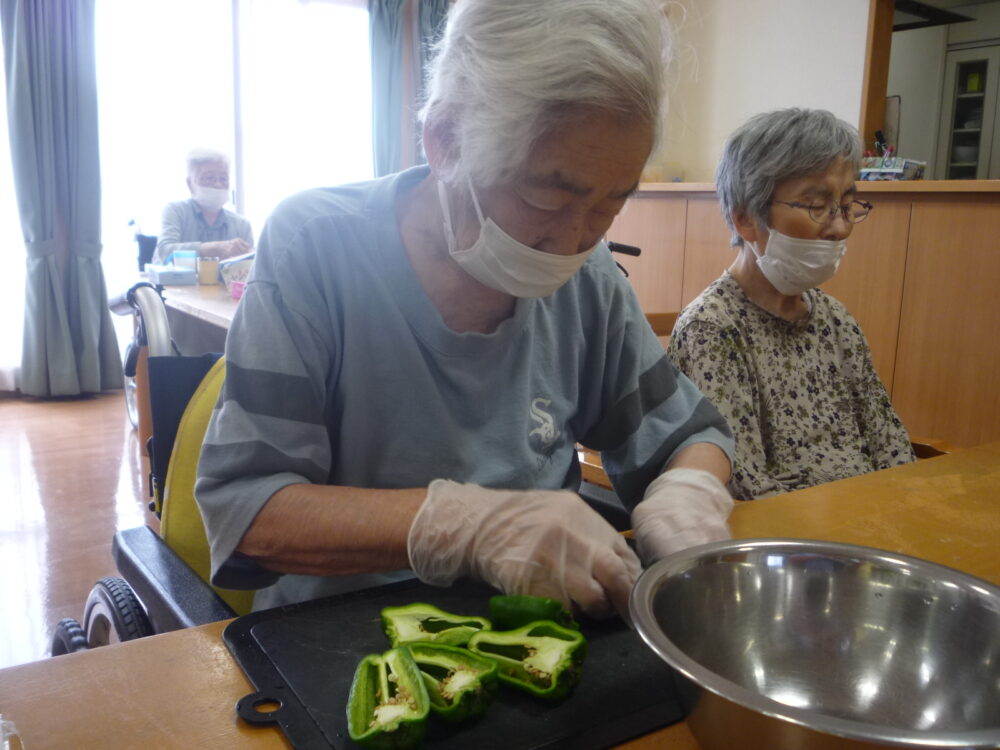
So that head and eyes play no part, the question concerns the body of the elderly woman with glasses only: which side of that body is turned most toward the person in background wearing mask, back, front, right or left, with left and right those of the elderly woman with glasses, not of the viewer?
back

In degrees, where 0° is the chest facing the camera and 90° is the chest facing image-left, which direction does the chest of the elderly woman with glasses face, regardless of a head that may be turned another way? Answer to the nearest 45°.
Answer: approximately 315°

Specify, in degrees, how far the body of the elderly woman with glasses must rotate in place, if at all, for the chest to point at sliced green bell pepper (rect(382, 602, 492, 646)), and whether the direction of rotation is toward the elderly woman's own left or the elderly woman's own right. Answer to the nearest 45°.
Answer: approximately 45° to the elderly woman's own right

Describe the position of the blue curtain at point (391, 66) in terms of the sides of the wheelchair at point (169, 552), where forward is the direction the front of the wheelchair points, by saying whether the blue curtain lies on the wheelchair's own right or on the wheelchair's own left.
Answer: on the wheelchair's own left

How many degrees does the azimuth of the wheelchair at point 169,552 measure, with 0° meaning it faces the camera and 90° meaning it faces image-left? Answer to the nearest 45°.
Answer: approximately 315°

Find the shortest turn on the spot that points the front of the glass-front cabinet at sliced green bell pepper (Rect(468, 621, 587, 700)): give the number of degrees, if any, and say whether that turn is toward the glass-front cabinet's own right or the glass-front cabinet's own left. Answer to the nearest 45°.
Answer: approximately 45° to the glass-front cabinet's own left

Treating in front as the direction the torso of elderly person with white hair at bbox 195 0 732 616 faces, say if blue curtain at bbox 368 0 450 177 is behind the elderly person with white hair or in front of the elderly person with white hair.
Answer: behind

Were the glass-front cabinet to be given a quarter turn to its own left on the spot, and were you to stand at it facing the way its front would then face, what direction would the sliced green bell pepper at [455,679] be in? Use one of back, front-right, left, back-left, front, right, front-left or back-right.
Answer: front-right

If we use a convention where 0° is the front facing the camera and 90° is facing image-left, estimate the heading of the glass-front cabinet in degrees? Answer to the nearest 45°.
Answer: approximately 45°

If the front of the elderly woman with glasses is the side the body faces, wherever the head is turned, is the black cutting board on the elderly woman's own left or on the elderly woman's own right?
on the elderly woman's own right

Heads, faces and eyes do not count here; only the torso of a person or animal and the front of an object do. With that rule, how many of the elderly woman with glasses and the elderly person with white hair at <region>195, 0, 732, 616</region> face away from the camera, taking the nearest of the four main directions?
0

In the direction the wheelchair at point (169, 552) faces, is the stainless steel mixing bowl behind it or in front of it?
in front
